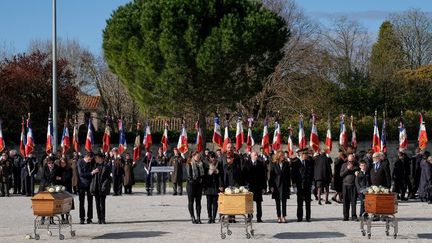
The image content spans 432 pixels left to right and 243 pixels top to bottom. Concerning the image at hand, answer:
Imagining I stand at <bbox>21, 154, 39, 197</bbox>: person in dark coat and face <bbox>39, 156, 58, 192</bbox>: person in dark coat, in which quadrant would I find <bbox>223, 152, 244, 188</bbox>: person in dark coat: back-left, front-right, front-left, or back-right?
front-left

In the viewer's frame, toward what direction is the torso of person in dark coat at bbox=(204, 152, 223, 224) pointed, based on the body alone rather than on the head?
toward the camera

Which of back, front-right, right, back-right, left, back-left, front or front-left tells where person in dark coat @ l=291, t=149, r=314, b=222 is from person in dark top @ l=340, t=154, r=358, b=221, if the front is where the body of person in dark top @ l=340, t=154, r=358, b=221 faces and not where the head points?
right

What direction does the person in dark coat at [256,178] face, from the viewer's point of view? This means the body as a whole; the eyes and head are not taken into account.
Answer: toward the camera

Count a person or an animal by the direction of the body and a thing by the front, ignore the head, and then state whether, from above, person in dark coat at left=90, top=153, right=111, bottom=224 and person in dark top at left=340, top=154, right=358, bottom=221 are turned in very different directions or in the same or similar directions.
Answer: same or similar directions

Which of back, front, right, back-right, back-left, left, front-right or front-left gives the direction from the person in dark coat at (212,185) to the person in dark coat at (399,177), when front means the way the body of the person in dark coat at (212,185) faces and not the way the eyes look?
back-left

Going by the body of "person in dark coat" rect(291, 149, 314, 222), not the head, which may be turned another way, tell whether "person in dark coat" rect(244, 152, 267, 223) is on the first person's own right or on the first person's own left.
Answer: on the first person's own right

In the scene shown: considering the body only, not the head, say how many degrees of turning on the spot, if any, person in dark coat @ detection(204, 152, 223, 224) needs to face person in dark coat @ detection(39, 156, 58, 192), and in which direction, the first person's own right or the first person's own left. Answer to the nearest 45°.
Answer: approximately 90° to the first person's own right

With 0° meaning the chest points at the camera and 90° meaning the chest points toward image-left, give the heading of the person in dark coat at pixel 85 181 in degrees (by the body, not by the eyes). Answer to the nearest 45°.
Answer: approximately 315°

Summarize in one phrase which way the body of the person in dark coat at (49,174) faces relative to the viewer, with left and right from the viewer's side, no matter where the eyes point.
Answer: facing the viewer

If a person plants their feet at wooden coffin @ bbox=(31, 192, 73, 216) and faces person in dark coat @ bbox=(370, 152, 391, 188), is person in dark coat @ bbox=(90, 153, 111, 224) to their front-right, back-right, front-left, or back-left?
front-left

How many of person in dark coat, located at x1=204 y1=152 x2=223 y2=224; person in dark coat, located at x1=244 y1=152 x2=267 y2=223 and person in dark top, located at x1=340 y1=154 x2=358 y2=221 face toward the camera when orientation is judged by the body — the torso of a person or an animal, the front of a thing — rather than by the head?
3

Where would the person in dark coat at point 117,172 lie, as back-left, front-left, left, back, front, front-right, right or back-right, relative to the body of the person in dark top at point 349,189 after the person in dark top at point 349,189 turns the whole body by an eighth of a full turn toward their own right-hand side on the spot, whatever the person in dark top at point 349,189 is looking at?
right

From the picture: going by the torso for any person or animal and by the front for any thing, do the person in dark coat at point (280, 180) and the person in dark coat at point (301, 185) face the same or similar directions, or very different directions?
same or similar directions
